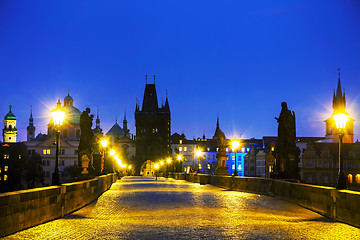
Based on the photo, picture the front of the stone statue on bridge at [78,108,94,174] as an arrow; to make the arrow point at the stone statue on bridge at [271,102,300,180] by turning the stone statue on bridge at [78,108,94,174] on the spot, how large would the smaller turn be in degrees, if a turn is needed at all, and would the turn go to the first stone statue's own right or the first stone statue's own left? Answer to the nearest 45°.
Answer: approximately 45° to the first stone statue's own right

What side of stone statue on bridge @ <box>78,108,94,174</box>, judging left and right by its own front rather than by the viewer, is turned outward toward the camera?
right
